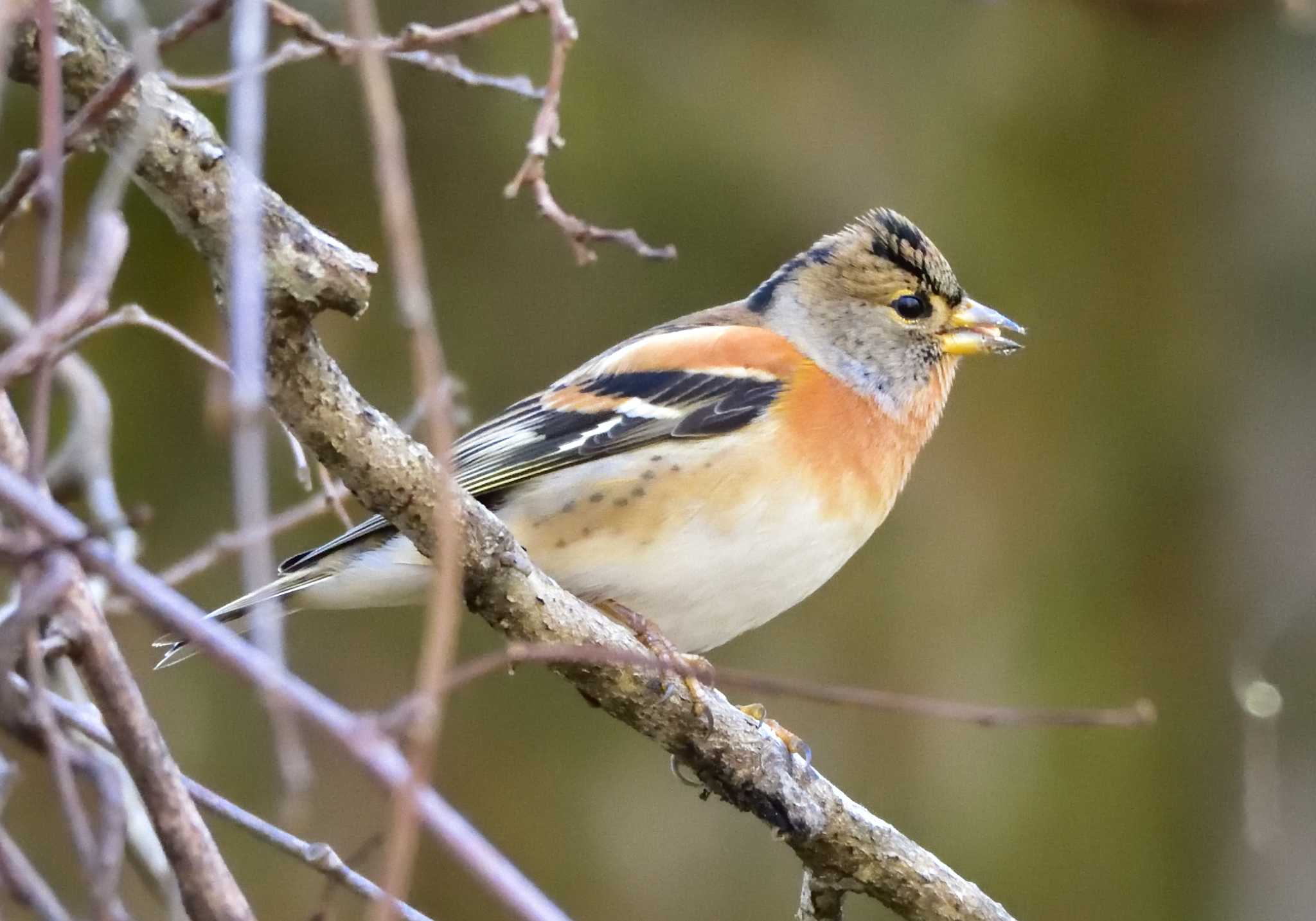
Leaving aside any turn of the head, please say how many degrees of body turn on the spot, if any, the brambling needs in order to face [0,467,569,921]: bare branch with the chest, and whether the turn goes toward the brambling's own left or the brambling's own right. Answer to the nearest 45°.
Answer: approximately 90° to the brambling's own right

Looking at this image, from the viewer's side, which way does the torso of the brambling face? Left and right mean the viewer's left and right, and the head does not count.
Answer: facing to the right of the viewer
